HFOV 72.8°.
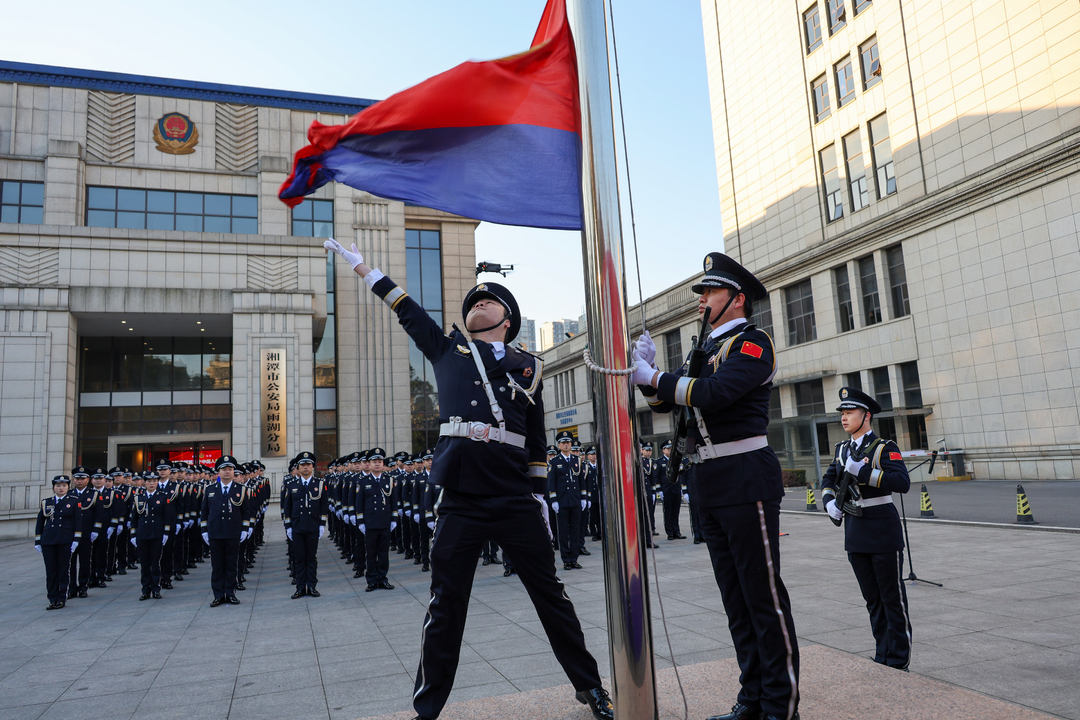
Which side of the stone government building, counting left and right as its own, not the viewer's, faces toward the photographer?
front

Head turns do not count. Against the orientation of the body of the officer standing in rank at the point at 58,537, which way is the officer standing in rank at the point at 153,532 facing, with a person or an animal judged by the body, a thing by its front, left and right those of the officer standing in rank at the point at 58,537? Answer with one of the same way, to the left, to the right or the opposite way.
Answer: the same way

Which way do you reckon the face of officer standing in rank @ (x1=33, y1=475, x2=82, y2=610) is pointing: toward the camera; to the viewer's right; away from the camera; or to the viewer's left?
toward the camera

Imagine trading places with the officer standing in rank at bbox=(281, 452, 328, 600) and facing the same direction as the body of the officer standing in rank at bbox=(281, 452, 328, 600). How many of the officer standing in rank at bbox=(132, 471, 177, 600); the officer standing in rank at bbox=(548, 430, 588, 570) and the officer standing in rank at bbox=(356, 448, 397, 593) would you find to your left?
2

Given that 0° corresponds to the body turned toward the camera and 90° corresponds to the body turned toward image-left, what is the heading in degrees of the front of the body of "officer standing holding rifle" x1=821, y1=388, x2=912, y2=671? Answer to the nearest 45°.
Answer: approximately 45°

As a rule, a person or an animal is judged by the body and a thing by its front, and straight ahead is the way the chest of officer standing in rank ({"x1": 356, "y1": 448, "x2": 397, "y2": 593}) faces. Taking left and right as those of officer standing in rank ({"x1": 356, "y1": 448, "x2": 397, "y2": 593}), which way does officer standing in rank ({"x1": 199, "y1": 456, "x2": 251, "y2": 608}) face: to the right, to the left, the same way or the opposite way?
the same way

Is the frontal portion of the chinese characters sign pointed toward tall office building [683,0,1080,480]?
no

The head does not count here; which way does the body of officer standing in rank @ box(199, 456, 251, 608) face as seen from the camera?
toward the camera

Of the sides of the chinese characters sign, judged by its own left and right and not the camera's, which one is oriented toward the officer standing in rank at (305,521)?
front

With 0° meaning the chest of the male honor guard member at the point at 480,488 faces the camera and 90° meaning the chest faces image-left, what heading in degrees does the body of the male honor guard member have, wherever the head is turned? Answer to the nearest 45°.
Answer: approximately 0°

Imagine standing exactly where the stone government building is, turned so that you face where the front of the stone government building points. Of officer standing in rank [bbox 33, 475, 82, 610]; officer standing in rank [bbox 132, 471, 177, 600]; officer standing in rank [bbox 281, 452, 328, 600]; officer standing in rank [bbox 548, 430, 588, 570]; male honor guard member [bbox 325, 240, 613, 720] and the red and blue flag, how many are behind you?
0

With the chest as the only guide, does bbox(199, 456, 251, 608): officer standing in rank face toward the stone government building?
no

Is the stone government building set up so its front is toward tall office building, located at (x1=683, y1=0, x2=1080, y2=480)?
no

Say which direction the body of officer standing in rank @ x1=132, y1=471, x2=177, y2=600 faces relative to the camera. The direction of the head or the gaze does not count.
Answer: toward the camera

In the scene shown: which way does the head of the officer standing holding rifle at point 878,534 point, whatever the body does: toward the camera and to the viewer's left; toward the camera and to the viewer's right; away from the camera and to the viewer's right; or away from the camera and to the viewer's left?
toward the camera and to the viewer's left

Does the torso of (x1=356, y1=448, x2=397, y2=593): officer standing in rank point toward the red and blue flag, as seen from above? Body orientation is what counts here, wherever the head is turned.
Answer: yes

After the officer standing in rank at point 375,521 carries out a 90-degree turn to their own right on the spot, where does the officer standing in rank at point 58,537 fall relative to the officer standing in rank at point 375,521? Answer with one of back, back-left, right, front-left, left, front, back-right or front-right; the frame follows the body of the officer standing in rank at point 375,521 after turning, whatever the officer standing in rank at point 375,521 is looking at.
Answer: front

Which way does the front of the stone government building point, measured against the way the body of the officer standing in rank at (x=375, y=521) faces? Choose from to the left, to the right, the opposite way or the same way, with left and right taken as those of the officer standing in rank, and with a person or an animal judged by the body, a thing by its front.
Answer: the same way

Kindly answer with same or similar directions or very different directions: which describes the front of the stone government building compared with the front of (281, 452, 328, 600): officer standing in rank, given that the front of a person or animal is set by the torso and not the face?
same or similar directions

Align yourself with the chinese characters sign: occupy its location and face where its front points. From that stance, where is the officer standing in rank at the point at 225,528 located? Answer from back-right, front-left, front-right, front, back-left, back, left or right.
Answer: front

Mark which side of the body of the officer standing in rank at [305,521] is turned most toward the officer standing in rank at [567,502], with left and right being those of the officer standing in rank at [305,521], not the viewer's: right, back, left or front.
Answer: left

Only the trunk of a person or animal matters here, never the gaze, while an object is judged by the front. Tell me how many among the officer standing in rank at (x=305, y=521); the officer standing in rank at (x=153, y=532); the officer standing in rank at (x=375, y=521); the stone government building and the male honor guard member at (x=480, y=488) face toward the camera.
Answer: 5
